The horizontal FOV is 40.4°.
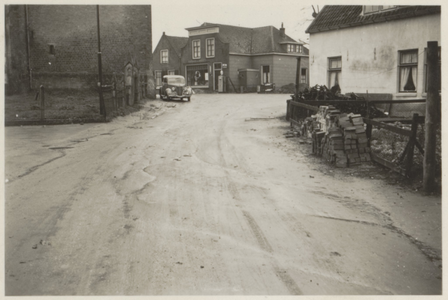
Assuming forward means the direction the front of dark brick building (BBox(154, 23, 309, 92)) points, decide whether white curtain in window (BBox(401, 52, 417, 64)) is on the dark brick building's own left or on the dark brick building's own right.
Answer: on the dark brick building's own left

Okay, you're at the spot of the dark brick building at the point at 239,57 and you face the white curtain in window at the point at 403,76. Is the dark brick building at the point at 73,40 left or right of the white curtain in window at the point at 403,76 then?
right

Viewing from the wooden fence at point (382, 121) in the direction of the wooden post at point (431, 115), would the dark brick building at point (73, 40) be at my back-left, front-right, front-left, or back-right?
back-right

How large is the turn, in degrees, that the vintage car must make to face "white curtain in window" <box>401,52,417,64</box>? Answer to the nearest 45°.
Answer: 0° — it already faces it

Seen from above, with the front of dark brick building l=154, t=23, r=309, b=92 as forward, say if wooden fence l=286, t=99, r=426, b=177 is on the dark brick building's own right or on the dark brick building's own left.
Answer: on the dark brick building's own left

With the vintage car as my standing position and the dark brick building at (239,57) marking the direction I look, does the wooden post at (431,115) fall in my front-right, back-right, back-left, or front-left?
back-right

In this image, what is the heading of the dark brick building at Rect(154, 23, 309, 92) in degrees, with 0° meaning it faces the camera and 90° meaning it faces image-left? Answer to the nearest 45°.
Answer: approximately 45°

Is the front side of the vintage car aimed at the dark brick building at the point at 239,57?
no

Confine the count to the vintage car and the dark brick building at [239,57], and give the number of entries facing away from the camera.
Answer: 0

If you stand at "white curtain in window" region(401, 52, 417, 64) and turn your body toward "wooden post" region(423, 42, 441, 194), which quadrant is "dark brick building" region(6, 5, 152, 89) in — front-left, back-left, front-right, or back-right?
back-right

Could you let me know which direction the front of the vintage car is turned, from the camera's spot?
facing the viewer and to the right of the viewer

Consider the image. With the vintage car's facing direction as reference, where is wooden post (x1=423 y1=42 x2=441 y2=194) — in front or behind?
in front
